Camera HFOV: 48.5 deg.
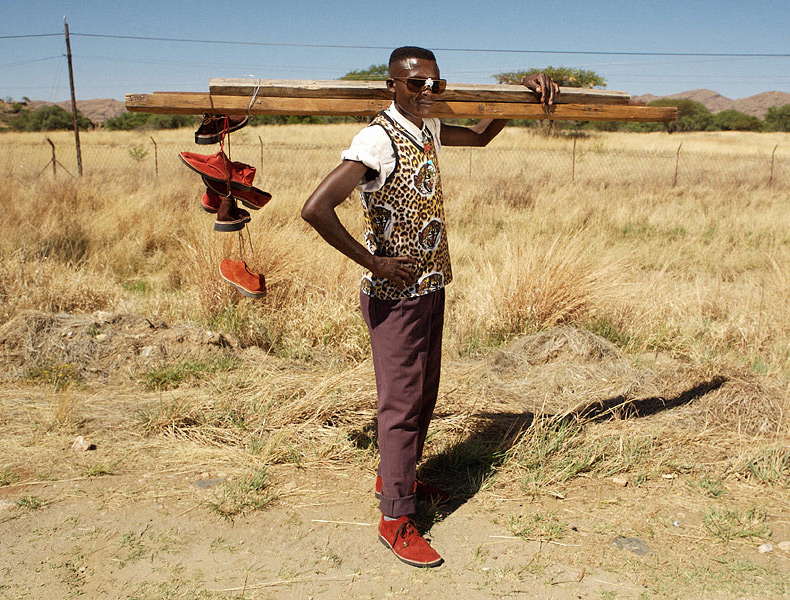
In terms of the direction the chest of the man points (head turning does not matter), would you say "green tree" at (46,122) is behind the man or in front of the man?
behind
